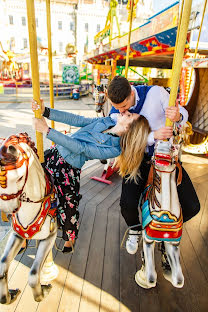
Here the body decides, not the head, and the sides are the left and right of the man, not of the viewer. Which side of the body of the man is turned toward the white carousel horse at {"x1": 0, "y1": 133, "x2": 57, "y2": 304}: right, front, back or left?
front

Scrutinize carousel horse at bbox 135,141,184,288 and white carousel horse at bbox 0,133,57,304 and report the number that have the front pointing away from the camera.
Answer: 0

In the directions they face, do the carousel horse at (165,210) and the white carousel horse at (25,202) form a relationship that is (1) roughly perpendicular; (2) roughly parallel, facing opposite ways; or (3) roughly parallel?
roughly parallel

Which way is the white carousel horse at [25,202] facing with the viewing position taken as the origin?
facing the viewer and to the left of the viewer

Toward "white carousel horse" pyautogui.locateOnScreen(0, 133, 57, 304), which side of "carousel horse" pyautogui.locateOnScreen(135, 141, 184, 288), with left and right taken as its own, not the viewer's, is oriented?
right

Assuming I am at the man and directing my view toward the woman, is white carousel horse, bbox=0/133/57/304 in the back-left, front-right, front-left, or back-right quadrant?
front-left

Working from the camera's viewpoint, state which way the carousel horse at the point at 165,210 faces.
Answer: facing the viewer

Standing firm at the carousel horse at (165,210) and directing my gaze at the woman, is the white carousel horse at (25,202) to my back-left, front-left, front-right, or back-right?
front-left

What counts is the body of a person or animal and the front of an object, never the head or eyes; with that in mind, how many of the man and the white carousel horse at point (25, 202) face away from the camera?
0

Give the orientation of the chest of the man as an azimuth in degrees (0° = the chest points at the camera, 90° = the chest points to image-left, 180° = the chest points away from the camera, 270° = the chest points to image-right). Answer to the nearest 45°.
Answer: approximately 45°

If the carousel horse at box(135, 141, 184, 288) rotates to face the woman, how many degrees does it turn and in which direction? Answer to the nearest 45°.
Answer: approximately 90° to its right
